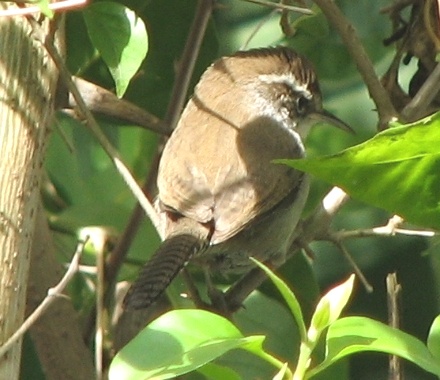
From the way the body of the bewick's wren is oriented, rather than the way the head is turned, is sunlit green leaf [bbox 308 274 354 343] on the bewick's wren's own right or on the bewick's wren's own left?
on the bewick's wren's own right

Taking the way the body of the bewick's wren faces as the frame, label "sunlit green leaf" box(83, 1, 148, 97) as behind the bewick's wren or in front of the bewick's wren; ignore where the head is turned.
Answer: behind

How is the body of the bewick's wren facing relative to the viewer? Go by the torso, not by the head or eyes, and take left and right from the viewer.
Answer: facing away from the viewer and to the right of the viewer

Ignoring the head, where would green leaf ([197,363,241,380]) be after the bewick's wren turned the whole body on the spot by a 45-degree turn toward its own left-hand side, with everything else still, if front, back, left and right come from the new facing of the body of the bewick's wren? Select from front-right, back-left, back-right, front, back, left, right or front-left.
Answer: back

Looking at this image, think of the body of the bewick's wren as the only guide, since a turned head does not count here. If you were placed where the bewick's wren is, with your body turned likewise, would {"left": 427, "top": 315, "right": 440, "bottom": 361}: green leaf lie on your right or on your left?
on your right
